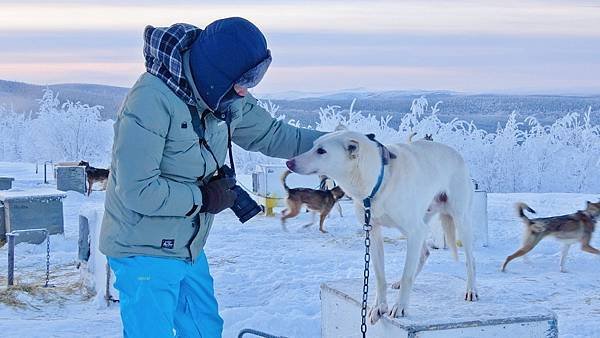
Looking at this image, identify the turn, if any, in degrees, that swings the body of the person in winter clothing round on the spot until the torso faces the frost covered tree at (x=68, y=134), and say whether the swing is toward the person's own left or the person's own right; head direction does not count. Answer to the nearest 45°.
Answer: approximately 135° to the person's own left

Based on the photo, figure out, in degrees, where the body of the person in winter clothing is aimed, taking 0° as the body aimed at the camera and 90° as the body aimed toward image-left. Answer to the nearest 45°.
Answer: approximately 315°

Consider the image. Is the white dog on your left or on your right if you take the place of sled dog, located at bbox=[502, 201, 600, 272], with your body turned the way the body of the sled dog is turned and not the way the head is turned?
on your right

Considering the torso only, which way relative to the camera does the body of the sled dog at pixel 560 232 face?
to the viewer's right

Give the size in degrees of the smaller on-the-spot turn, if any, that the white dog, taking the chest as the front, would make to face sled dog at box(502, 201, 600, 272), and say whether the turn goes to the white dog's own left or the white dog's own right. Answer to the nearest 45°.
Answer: approximately 135° to the white dog's own right

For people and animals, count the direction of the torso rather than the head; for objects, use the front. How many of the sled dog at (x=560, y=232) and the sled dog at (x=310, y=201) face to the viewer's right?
2

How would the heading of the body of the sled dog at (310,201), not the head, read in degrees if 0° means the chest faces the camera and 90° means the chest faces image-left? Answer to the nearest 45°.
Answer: approximately 270°

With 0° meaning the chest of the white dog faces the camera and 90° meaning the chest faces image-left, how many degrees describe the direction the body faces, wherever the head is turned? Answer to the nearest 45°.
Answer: approximately 45°

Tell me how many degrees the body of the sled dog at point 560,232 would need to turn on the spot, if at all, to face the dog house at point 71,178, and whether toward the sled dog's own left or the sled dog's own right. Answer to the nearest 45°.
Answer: approximately 135° to the sled dog's own left

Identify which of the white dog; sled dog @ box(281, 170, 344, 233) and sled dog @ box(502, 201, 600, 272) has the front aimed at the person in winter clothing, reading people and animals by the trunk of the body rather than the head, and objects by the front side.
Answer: the white dog

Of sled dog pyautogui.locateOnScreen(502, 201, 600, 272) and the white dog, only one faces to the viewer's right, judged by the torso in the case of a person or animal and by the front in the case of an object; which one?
the sled dog

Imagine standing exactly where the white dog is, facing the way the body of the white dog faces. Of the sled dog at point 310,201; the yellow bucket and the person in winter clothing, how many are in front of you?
1

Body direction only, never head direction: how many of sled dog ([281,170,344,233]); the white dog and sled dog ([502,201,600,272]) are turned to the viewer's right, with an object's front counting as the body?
2
